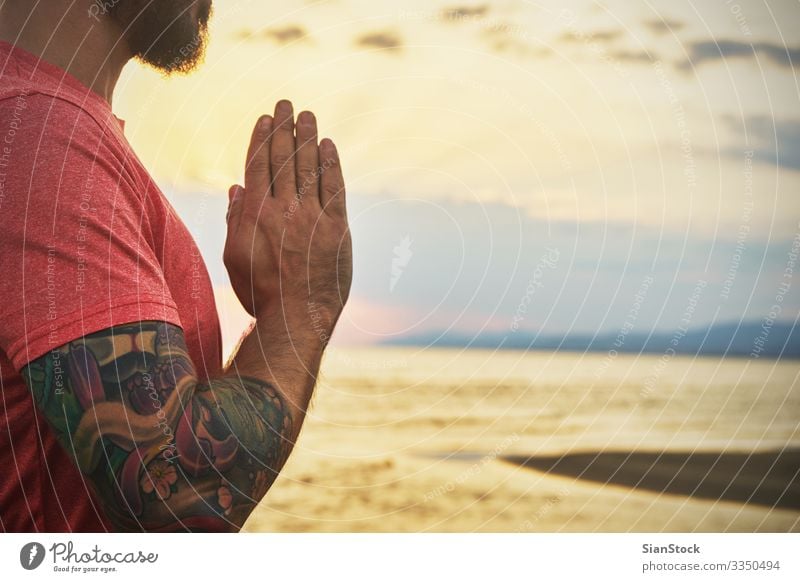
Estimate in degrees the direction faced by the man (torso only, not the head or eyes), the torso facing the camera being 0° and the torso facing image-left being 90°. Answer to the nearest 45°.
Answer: approximately 270°
